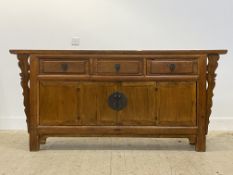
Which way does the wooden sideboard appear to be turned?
toward the camera
